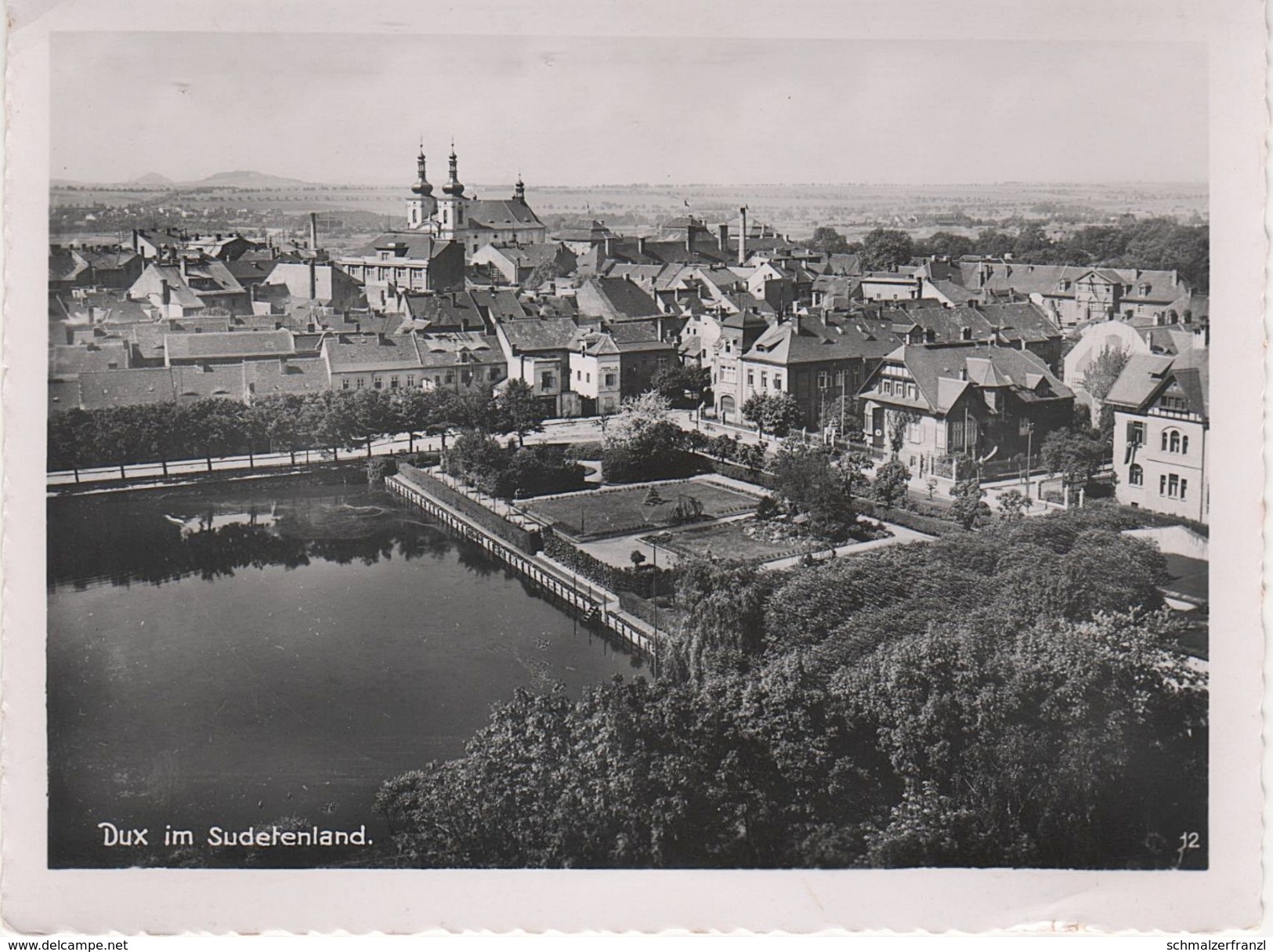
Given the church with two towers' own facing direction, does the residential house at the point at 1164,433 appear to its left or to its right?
on its left

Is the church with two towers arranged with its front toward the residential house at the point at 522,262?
no

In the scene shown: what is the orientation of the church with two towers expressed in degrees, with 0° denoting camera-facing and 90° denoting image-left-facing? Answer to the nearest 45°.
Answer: approximately 45°
